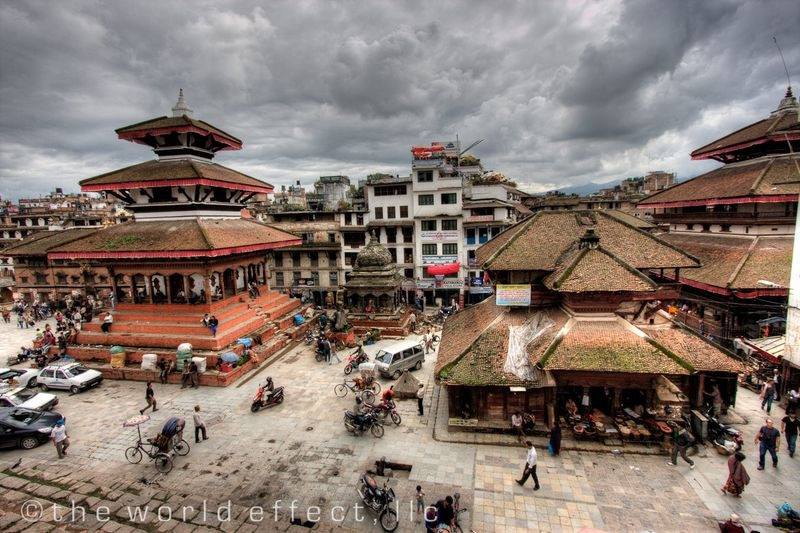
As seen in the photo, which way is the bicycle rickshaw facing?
to the viewer's left

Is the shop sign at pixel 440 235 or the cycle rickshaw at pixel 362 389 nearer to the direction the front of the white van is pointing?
the cycle rickshaw

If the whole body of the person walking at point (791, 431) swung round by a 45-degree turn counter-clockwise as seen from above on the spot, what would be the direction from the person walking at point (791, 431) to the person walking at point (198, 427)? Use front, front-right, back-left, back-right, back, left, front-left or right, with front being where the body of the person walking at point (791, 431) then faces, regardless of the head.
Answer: right

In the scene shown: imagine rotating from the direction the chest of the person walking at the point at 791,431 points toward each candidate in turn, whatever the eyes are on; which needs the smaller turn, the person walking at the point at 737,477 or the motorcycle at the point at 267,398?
the person walking

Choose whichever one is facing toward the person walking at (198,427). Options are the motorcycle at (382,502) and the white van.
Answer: the white van

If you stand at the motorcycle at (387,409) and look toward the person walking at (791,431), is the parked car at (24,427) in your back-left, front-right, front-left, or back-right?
back-right

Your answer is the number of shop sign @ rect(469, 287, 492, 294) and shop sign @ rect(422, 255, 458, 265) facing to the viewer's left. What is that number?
0

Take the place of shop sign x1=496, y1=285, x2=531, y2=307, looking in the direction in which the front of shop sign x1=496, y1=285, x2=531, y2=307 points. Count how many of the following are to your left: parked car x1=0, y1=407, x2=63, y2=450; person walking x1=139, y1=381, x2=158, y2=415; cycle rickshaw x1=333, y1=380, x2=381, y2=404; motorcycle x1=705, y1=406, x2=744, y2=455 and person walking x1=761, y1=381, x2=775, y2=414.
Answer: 2

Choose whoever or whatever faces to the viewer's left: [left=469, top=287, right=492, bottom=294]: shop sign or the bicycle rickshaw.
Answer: the bicycle rickshaw

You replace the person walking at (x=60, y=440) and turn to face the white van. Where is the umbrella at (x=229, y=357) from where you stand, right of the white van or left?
left

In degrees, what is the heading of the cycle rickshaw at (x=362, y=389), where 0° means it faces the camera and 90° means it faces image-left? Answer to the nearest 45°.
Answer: approximately 90°

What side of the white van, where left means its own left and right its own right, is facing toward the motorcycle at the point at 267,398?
front
